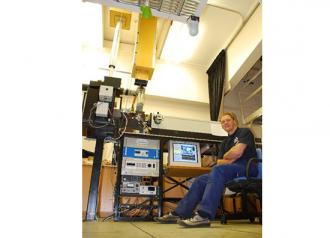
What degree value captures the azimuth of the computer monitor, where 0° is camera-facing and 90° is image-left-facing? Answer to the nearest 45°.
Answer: approximately 0°

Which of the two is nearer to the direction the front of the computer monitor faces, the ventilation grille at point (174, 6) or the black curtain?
the ventilation grille

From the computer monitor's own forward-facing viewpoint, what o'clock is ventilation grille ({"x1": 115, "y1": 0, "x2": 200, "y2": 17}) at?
The ventilation grille is roughly at 12 o'clock from the computer monitor.

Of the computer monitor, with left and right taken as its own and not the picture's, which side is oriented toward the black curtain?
back
